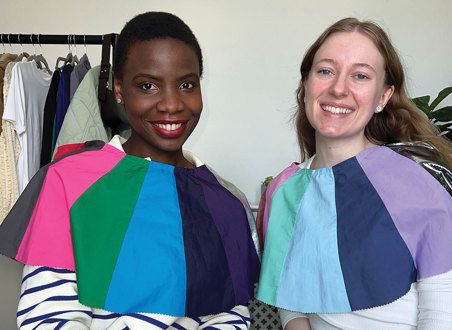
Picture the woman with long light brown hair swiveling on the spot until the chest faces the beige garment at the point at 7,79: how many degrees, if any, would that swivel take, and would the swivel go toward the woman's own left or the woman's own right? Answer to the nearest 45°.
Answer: approximately 45° to the woman's own right

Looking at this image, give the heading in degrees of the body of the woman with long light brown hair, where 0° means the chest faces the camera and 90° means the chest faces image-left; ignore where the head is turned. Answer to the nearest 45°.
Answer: approximately 45°

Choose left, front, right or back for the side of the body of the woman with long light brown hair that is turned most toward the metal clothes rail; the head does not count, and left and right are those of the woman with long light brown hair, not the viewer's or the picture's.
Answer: right

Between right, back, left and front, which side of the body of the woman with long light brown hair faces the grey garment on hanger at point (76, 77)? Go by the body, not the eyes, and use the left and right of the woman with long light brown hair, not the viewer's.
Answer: right

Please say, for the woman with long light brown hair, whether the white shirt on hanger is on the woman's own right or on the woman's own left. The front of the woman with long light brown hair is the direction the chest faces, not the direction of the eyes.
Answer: on the woman's own right
